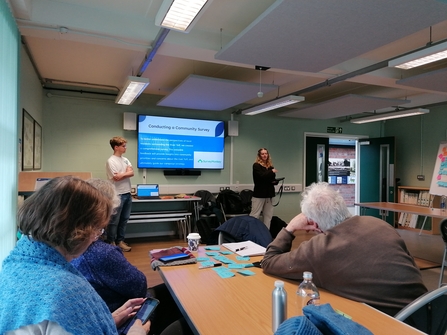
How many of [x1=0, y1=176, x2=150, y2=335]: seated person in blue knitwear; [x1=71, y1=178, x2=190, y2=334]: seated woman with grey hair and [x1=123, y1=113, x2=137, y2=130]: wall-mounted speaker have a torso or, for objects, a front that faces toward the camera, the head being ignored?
1

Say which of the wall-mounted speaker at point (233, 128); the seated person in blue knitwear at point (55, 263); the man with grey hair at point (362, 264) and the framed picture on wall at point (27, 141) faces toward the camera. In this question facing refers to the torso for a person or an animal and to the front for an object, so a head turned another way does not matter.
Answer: the wall-mounted speaker

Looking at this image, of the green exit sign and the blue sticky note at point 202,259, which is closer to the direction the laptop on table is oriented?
the blue sticky note

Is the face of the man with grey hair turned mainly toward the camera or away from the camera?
away from the camera

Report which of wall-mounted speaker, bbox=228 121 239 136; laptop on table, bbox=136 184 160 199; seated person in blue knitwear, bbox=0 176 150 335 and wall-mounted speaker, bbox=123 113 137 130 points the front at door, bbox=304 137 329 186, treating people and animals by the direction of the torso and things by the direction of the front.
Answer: the seated person in blue knitwear

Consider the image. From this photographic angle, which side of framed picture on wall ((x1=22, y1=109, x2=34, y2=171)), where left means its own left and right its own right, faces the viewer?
right

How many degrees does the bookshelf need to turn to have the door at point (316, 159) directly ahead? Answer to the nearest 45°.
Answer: approximately 45° to its right

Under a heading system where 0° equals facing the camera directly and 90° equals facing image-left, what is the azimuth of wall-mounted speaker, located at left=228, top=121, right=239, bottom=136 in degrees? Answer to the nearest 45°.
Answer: approximately 0°

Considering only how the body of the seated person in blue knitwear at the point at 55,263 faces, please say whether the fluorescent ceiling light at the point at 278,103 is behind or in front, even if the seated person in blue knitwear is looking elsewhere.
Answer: in front

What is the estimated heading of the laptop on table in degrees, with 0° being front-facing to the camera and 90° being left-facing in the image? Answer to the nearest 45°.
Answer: approximately 0°

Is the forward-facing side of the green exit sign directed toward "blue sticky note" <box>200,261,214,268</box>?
yes

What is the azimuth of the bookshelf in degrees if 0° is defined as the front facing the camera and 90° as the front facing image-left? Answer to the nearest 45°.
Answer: approximately 45°

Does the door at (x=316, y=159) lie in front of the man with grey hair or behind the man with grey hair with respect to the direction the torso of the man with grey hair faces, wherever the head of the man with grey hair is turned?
in front
